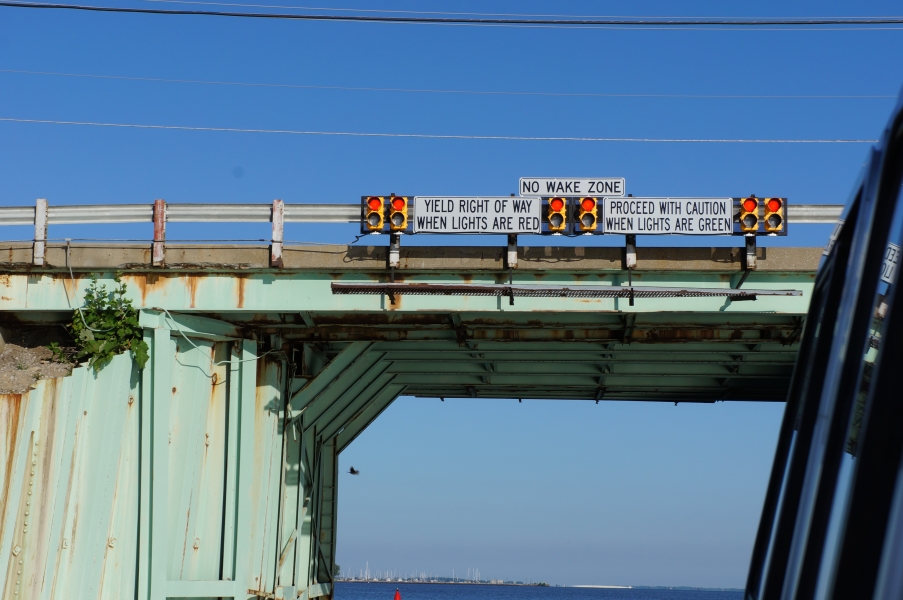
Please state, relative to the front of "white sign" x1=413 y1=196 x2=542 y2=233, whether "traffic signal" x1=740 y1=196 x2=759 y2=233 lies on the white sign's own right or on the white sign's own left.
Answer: on the white sign's own left

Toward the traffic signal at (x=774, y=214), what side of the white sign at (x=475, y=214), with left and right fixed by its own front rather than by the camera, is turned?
left

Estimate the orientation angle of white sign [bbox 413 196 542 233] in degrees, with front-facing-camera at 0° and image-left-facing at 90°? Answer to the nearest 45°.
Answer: approximately 0°

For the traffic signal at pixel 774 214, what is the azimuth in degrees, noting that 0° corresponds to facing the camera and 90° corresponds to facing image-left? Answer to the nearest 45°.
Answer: approximately 0°
